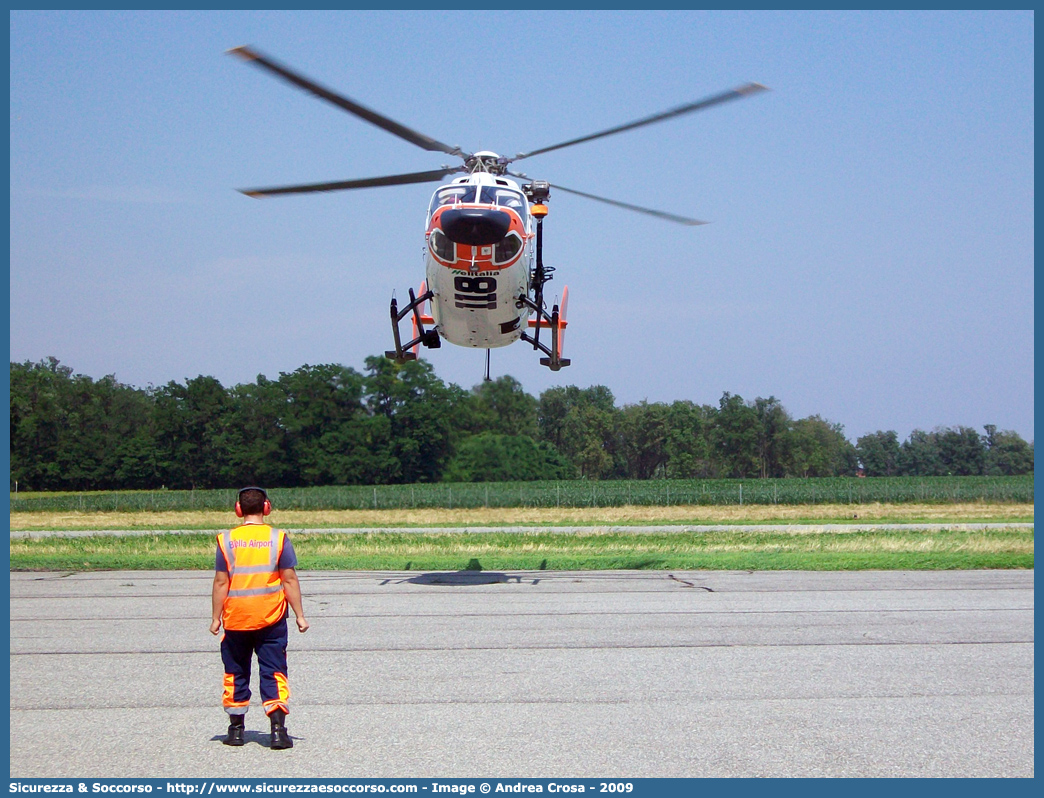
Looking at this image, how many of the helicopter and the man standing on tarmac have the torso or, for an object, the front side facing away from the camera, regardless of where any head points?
1

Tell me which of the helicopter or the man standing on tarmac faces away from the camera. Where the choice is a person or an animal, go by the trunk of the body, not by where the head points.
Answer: the man standing on tarmac

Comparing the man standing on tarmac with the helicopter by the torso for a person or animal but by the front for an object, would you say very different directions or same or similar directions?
very different directions

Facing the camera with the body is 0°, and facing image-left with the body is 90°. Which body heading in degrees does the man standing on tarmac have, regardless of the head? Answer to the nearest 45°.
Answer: approximately 180°

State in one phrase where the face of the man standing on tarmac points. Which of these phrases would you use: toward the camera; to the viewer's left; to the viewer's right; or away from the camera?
away from the camera

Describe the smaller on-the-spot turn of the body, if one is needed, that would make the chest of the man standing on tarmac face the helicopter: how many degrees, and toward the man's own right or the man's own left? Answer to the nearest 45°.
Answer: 0° — they already face it

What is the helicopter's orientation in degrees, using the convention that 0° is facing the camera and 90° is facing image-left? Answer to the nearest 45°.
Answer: approximately 0°

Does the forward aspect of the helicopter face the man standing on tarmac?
yes
